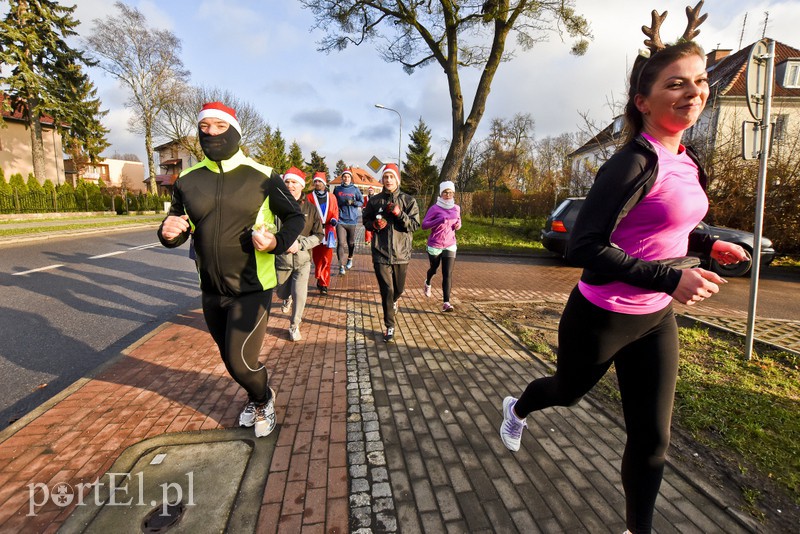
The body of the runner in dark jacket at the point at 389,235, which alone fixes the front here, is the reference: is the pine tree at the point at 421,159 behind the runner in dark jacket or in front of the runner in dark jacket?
behind

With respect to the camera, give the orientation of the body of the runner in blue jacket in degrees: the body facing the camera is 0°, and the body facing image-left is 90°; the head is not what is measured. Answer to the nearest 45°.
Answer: approximately 0°

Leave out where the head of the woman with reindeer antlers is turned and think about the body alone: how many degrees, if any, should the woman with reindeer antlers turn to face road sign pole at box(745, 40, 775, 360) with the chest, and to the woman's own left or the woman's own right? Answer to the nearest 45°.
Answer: approximately 135° to the woman's own left

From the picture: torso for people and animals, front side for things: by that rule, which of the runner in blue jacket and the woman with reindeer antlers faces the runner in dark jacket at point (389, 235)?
the runner in blue jacket

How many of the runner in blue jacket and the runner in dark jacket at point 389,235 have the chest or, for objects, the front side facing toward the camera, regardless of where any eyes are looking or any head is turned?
2

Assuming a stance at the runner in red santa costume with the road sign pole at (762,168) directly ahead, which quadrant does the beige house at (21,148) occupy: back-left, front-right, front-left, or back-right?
back-left

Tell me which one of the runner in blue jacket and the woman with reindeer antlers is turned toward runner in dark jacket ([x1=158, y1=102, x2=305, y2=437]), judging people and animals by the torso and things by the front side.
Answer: the runner in blue jacket
